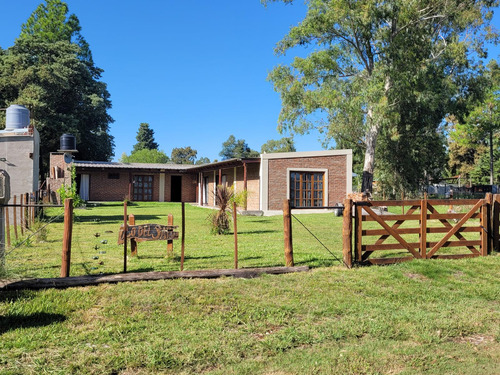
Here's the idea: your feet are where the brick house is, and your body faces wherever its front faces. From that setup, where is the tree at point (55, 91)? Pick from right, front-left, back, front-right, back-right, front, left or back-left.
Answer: back-right

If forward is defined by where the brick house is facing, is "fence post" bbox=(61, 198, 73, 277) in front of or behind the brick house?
in front

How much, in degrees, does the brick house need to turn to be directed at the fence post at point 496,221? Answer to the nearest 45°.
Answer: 0° — it already faces it

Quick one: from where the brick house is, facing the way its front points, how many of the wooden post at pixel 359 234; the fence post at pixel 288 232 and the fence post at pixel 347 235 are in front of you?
3

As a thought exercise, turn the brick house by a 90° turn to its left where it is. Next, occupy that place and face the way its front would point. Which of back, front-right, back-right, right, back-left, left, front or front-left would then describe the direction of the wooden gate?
right

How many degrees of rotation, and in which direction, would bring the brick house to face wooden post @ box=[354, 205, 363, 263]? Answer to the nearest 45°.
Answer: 0° — it already faces it

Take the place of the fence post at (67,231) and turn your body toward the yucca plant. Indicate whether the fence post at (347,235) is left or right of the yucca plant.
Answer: right

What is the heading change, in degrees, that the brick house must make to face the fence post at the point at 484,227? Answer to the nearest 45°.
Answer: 0° — it already faces it

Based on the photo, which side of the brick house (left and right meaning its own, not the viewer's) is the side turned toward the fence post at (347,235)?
front

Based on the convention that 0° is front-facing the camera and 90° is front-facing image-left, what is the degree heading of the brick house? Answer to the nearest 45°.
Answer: approximately 0°
